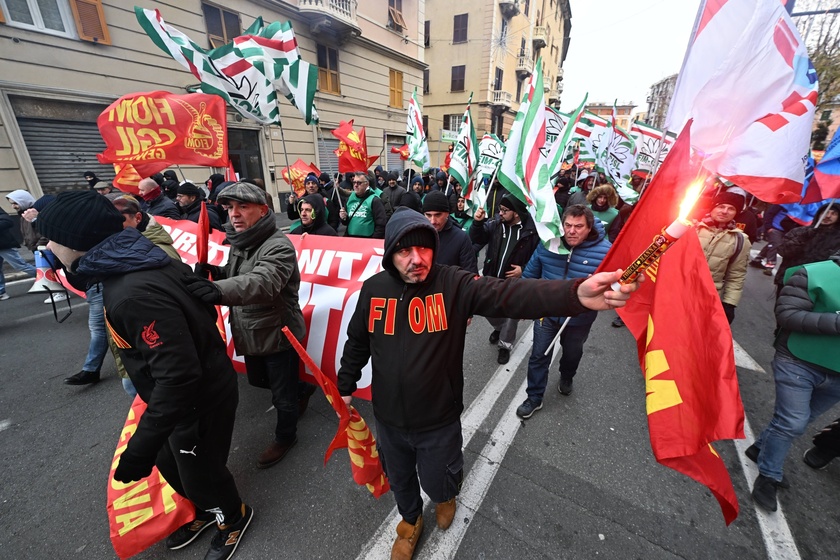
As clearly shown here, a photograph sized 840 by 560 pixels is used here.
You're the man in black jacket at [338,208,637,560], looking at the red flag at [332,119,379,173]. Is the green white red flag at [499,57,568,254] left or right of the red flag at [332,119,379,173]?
right

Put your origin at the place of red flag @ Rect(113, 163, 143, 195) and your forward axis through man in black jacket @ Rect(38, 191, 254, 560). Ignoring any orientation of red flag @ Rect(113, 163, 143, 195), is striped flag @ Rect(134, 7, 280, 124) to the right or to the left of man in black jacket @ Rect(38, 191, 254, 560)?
left

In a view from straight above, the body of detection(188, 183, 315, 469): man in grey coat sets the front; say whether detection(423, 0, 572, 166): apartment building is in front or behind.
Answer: behind

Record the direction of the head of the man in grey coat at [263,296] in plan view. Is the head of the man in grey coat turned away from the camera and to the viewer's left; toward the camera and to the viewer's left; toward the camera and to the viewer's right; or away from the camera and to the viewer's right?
toward the camera and to the viewer's left

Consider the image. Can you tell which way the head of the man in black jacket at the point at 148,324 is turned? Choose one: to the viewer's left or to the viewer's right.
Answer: to the viewer's left

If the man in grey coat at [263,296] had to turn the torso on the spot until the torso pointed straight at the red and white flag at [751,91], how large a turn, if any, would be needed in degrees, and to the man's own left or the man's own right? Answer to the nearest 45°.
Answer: approximately 90° to the man's own left

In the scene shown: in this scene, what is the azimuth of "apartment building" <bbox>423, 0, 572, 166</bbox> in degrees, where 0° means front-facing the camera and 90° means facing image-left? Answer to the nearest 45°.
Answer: approximately 315°

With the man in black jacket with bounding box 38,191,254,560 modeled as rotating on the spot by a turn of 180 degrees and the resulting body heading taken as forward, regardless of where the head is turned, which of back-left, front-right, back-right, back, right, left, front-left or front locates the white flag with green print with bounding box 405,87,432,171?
front-left

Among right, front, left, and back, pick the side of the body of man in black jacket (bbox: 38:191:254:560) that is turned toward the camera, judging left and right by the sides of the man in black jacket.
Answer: left

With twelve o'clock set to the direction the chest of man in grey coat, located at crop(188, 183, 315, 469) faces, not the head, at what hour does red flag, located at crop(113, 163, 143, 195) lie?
The red flag is roughly at 4 o'clock from the man in grey coat.

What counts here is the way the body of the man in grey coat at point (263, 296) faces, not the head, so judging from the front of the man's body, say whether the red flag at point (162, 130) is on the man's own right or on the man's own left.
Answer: on the man's own right

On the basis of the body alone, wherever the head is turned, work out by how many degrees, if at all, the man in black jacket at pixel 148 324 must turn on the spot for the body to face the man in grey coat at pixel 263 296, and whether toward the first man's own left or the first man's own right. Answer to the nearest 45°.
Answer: approximately 135° to the first man's own right

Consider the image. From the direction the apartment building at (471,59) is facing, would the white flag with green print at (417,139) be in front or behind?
in front

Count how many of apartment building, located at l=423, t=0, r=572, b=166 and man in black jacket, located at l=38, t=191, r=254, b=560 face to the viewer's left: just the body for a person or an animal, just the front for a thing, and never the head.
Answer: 1

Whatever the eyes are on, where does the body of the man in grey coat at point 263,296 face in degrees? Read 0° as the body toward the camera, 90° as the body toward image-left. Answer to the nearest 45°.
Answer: approximately 45°
